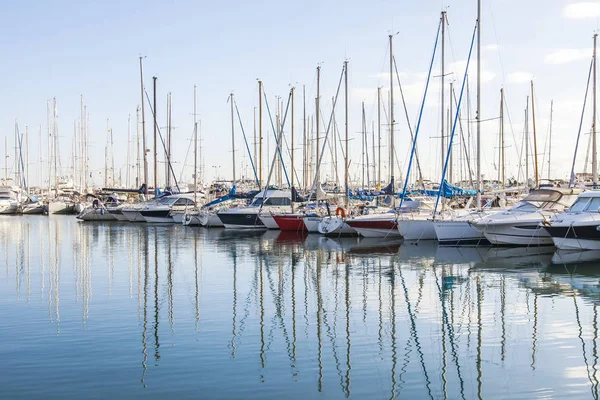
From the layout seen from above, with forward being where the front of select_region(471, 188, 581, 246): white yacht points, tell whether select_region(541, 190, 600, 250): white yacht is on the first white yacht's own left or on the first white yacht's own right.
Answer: on the first white yacht's own left

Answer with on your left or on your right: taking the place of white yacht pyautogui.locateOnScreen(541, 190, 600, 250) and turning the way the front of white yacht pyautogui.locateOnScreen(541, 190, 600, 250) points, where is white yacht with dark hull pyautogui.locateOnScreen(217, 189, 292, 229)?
on your right

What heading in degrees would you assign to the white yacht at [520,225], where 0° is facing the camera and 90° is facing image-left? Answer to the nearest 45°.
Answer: approximately 45°

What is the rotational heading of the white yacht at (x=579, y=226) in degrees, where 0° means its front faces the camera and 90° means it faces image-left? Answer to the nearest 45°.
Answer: approximately 45°

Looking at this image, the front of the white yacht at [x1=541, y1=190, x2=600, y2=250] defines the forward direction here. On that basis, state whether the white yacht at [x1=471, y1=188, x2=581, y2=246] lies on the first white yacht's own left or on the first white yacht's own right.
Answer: on the first white yacht's own right

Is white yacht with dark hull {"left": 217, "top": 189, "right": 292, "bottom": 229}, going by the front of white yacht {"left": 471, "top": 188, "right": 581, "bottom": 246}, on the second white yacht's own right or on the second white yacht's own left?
on the second white yacht's own right
